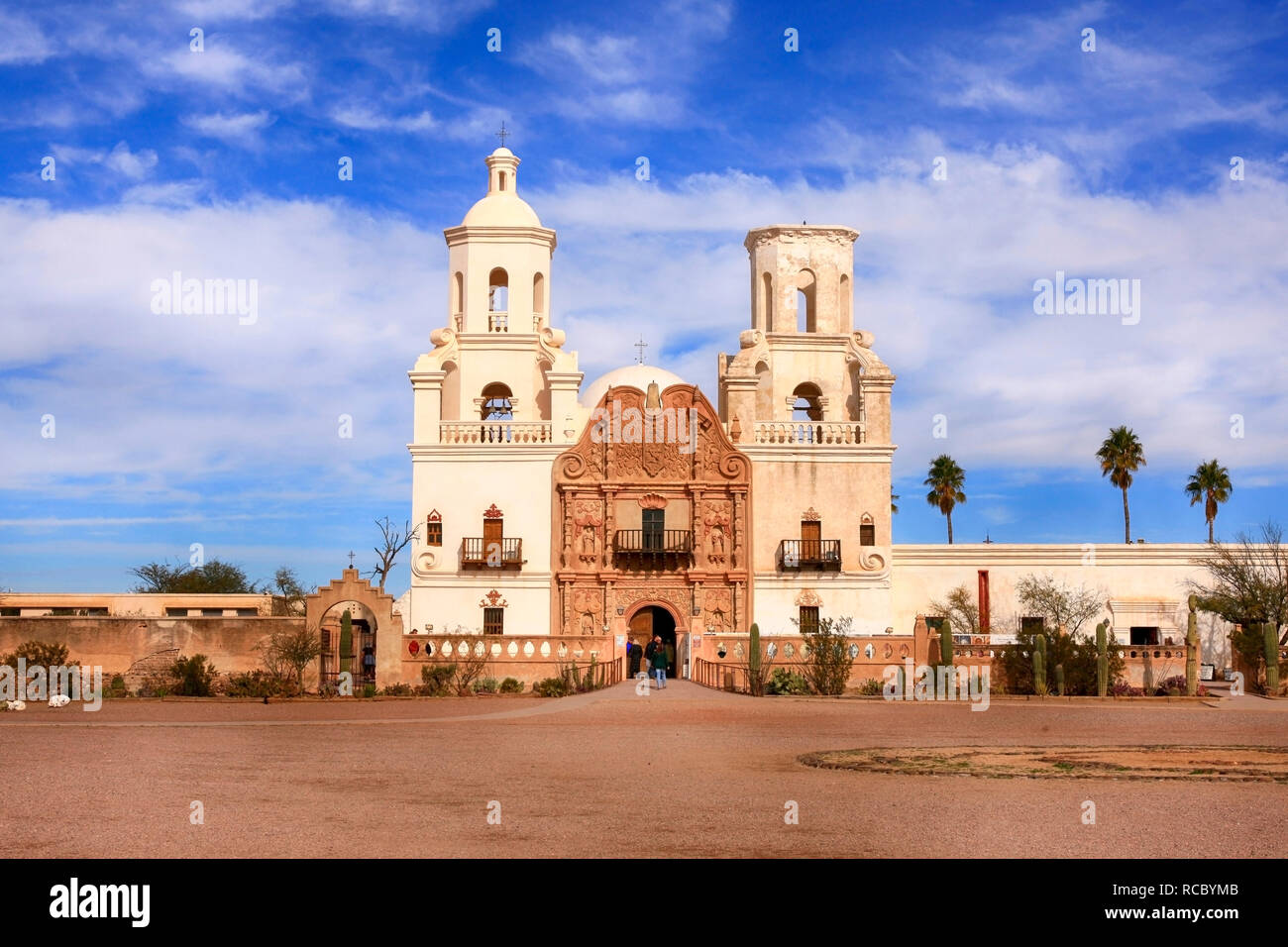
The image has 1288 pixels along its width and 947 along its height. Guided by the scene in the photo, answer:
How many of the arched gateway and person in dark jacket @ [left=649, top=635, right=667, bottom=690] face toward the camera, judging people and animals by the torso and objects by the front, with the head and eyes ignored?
1

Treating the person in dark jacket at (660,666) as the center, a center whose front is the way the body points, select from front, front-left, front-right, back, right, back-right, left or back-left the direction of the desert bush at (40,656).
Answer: left

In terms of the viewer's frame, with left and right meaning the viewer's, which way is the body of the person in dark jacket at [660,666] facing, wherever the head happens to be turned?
facing away from the viewer

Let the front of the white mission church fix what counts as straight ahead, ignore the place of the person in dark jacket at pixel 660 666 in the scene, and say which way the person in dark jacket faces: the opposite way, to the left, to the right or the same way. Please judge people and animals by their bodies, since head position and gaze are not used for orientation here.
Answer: the opposite way

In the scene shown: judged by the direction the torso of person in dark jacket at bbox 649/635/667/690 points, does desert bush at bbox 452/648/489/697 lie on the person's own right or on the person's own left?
on the person's own left

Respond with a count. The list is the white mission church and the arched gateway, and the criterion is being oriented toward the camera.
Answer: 2

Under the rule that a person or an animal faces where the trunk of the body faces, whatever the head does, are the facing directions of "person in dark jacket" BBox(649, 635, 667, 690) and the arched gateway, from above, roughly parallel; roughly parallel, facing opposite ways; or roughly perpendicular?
roughly parallel, facing opposite ways

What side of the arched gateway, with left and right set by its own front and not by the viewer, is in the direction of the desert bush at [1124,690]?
left

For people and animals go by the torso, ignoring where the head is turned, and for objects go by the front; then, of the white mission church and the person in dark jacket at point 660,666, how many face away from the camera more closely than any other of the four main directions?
1

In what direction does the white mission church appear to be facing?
toward the camera

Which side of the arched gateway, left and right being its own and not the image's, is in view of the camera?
front

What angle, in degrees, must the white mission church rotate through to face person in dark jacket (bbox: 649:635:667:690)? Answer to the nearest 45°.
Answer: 0° — it already faces them
